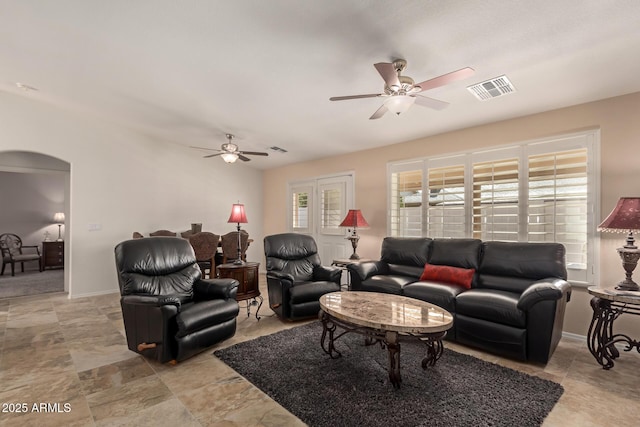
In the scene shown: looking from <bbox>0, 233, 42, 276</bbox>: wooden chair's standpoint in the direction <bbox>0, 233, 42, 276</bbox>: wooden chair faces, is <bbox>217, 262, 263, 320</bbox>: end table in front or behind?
in front

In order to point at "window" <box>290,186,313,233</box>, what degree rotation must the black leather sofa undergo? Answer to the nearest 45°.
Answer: approximately 90° to its right

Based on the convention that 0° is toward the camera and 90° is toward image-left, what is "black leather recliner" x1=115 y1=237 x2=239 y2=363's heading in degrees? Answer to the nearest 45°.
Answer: approximately 315°

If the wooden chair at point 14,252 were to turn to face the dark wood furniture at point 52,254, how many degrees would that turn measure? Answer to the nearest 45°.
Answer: approximately 45° to its left

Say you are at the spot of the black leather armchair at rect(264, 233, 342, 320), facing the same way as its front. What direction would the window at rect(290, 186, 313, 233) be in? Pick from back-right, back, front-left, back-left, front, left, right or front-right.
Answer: back-left

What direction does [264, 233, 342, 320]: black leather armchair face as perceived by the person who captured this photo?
facing the viewer and to the right of the viewer

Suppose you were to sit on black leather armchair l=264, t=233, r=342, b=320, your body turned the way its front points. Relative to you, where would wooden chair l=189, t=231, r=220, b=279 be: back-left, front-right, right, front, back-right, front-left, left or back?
back

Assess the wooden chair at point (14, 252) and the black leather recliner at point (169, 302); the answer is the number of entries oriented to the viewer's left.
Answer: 0

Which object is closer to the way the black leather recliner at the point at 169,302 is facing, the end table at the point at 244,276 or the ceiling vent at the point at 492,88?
the ceiling vent

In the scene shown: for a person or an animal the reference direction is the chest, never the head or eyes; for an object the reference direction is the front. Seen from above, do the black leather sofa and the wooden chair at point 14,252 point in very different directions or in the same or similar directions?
very different directions

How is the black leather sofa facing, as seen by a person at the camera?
facing the viewer and to the left of the viewer

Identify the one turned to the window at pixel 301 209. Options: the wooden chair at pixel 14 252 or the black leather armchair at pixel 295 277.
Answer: the wooden chair

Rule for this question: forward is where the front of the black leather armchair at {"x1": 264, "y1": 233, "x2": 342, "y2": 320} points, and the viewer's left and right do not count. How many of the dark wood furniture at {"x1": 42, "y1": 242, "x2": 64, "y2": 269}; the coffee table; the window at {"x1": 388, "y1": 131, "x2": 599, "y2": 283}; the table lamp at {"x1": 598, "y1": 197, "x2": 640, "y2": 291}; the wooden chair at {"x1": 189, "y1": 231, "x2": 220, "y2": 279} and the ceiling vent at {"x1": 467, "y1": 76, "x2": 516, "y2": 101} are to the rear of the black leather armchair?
2

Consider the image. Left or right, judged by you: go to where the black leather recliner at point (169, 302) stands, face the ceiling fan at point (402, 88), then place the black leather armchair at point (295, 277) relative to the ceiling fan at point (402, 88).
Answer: left

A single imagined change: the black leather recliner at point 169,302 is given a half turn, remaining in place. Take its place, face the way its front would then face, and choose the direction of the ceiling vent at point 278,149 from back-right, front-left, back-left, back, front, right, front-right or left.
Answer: right
